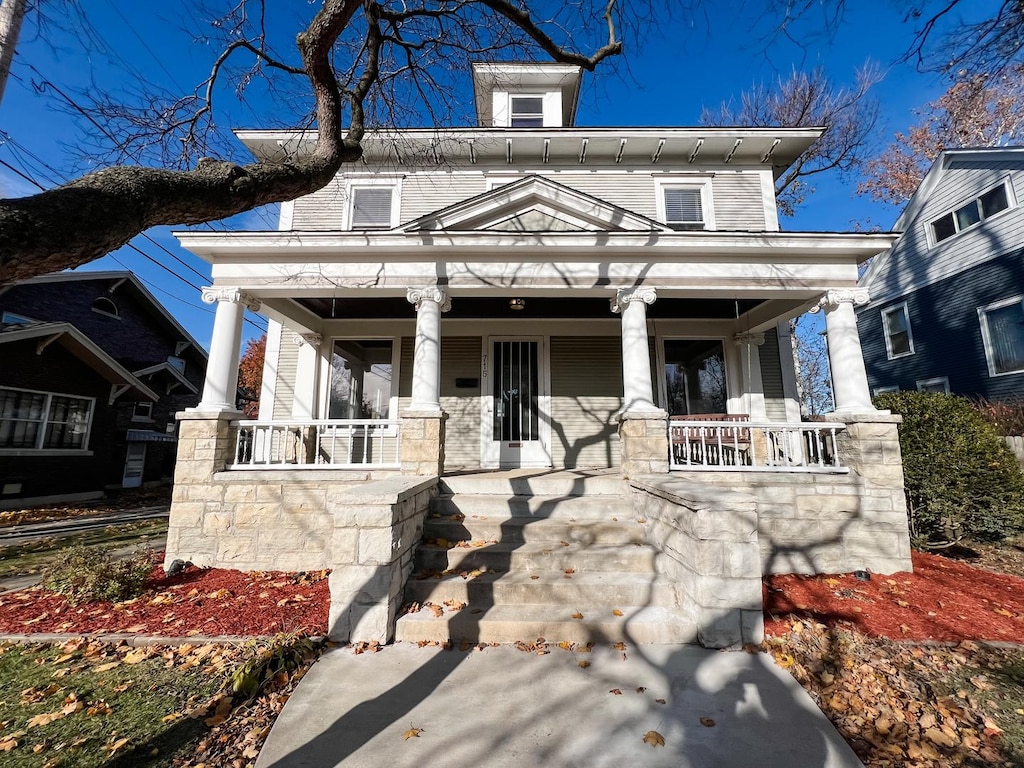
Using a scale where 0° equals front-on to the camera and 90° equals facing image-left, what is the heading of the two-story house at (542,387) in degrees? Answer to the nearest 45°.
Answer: approximately 0°

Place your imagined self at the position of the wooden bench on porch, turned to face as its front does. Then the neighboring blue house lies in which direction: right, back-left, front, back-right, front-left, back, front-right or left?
back-left

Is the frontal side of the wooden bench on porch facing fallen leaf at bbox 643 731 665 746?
yes

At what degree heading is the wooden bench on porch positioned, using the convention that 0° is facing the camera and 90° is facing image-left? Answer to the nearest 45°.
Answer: approximately 0°

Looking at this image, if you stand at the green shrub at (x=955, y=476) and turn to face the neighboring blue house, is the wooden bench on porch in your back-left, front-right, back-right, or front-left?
back-left

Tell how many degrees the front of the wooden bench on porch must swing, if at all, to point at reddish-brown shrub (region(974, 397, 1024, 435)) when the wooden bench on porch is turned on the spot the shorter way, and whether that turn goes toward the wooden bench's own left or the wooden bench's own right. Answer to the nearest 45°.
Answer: approximately 135° to the wooden bench's own left

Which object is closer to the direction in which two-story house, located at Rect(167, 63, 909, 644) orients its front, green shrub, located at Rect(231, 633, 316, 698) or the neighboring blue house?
the green shrub

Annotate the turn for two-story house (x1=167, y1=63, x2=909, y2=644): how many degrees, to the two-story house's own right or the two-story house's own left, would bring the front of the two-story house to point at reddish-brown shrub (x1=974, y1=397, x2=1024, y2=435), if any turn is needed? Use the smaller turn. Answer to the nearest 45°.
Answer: approximately 90° to the two-story house's own left

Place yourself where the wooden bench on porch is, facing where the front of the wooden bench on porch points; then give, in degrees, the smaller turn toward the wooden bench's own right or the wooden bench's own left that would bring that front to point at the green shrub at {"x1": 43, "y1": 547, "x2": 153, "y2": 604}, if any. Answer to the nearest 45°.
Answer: approximately 45° to the wooden bench's own right

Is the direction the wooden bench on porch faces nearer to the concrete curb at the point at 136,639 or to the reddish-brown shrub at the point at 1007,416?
the concrete curb
